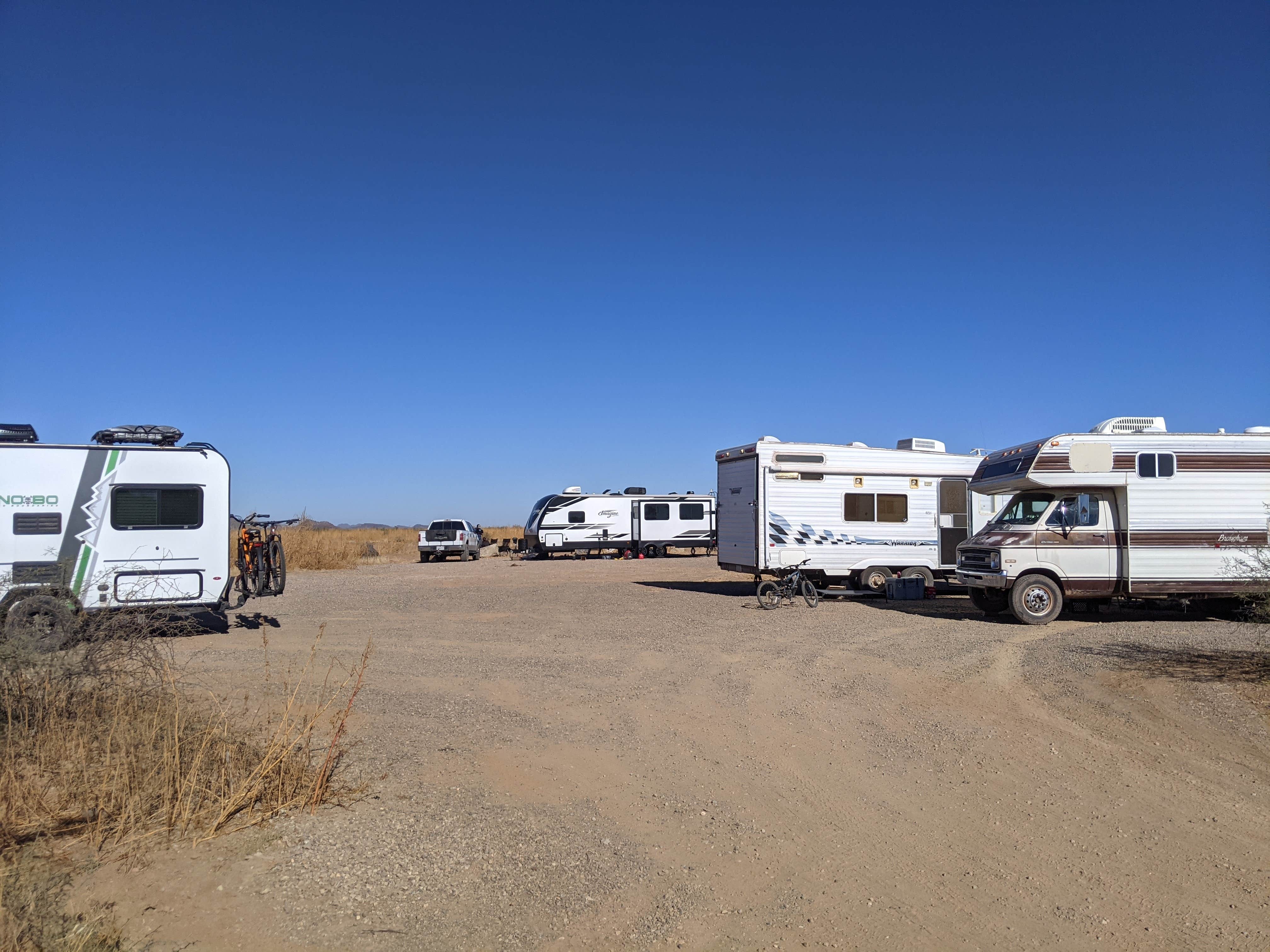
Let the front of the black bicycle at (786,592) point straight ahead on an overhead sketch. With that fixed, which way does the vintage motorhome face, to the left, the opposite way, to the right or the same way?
the opposite way

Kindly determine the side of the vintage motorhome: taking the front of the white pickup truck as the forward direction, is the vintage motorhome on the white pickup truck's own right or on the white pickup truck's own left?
on the white pickup truck's own right

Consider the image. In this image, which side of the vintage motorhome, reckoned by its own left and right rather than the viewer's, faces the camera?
left

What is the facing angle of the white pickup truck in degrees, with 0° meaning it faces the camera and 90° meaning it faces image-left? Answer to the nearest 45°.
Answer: approximately 225°

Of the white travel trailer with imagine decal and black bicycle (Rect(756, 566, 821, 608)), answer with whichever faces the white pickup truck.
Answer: the white travel trailer with imagine decal

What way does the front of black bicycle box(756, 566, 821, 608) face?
to the viewer's right

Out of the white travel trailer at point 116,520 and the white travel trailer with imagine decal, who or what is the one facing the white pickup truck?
the white travel trailer with imagine decal

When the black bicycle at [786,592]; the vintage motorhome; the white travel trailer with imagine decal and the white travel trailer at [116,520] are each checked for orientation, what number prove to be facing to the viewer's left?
3

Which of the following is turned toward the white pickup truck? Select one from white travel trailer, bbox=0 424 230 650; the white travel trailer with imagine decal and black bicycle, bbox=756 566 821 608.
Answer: the white travel trailer with imagine decal

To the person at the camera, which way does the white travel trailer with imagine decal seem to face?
facing to the left of the viewer
